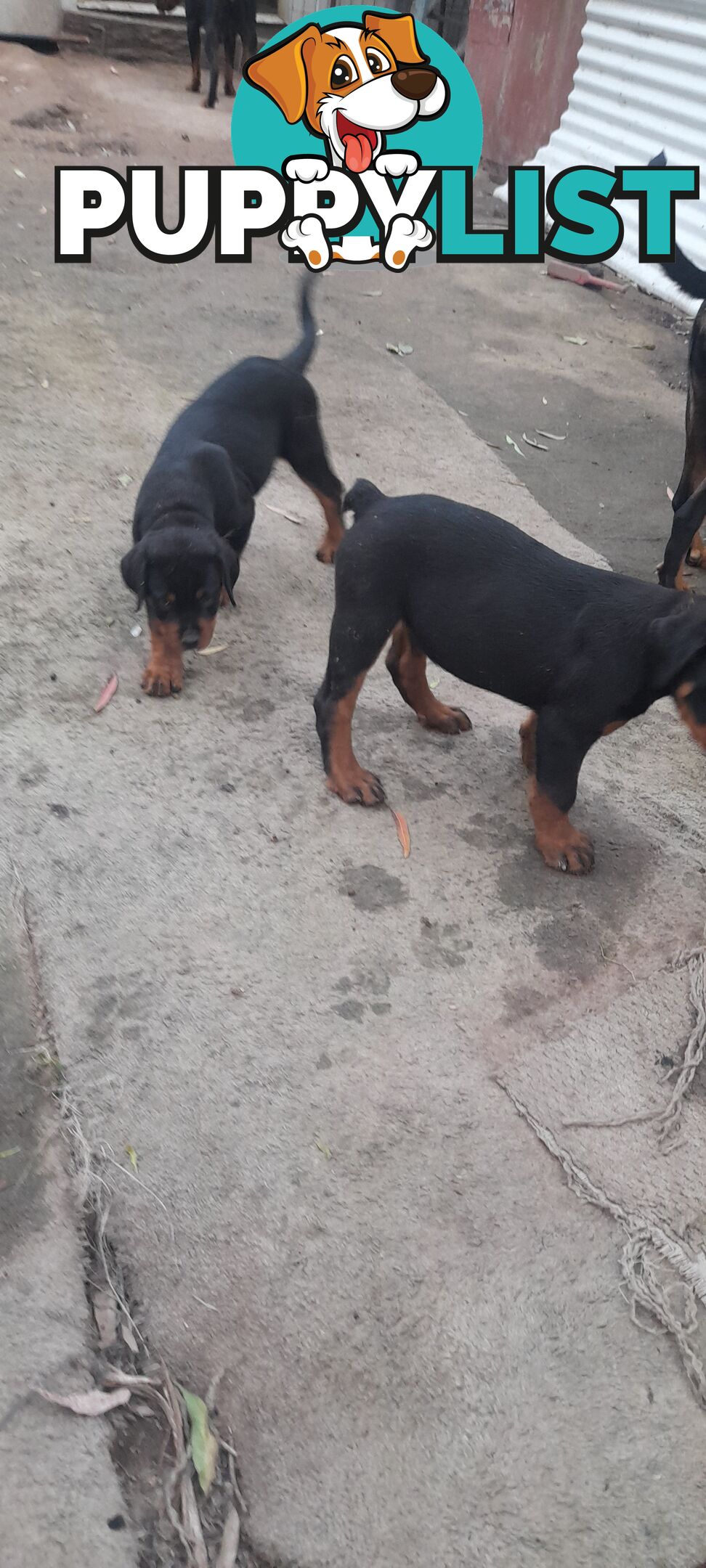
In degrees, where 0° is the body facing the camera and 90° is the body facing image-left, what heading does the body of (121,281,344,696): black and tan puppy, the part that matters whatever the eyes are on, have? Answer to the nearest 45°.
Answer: approximately 45°

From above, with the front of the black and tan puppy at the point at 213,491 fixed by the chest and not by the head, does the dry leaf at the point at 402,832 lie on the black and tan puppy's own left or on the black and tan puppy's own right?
on the black and tan puppy's own left

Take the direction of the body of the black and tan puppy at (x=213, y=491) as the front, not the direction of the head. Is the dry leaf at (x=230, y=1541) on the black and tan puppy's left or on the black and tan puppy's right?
on the black and tan puppy's left

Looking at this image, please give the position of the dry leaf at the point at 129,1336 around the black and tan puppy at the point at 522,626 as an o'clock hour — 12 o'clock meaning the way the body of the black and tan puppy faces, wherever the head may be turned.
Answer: The dry leaf is roughly at 2 o'clock from the black and tan puppy.

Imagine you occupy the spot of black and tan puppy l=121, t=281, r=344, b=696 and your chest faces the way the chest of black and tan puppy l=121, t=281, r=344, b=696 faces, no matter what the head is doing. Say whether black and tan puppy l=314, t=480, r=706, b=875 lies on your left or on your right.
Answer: on your left

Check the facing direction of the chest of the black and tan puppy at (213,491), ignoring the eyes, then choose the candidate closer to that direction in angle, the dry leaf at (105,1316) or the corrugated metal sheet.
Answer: the dry leaf

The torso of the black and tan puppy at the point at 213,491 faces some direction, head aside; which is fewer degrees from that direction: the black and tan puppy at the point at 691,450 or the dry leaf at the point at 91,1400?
the dry leaf

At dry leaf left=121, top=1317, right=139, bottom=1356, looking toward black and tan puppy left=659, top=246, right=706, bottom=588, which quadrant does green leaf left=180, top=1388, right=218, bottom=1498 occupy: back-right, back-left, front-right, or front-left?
back-right

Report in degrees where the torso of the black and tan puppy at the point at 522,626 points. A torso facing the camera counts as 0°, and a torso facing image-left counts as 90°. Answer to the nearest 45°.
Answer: approximately 315°

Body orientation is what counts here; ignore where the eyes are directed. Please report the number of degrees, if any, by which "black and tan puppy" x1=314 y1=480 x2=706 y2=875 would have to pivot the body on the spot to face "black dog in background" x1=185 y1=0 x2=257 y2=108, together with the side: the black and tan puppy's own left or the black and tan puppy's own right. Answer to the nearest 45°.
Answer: approximately 135° to the black and tan puppy's own left

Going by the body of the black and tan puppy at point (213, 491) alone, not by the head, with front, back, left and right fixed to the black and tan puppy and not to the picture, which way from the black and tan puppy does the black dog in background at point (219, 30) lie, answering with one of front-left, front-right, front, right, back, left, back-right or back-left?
back-right

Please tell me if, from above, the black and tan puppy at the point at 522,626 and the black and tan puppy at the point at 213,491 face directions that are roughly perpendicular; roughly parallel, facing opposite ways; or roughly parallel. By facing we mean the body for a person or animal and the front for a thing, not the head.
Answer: roughly perpendicular
